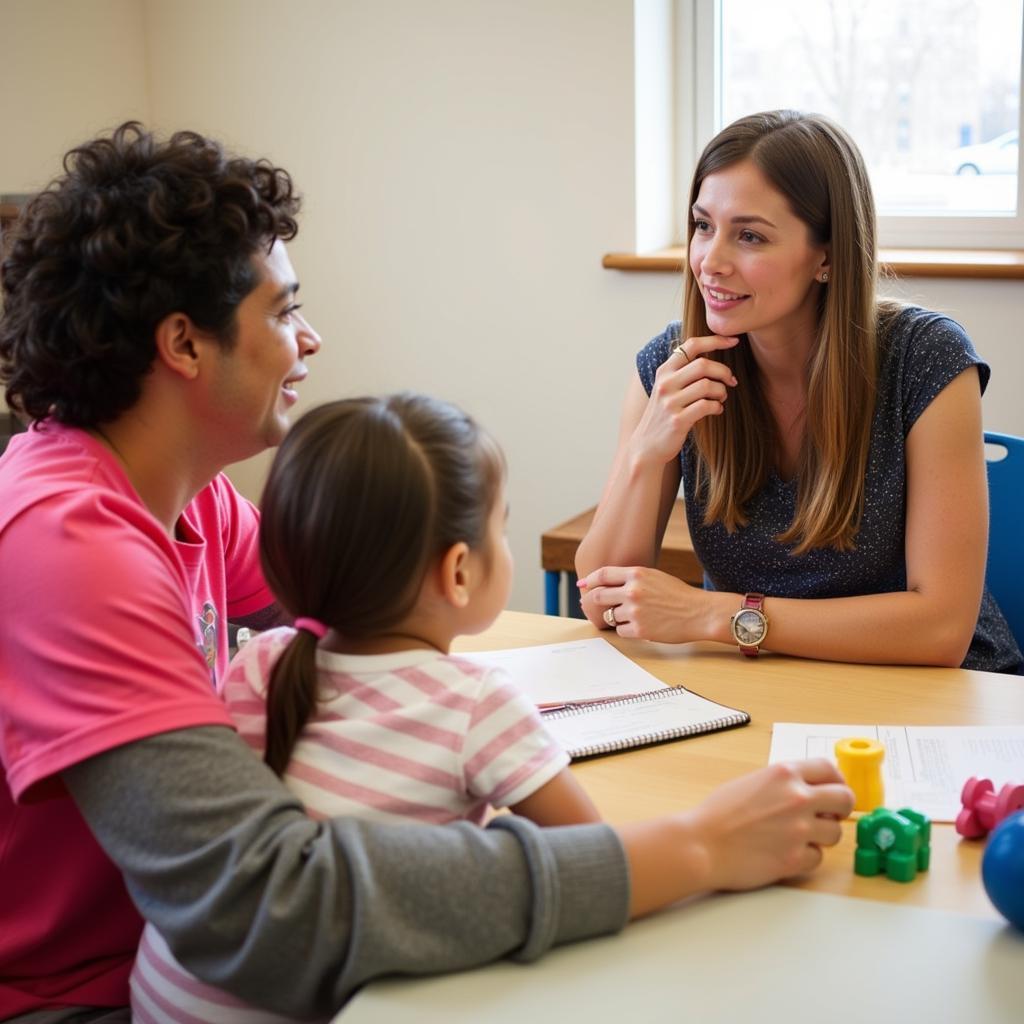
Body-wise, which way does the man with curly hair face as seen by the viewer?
to the viewer's right

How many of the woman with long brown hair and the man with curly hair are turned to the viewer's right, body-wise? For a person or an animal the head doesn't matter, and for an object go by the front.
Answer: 1

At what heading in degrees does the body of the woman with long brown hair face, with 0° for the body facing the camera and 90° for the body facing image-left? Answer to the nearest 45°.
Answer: approximately 45°

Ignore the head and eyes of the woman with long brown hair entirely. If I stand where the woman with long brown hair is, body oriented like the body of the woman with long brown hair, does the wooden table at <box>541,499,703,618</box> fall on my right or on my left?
on my right

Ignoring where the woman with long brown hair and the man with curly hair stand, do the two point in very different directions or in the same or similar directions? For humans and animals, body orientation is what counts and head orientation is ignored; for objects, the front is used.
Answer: very different directions
